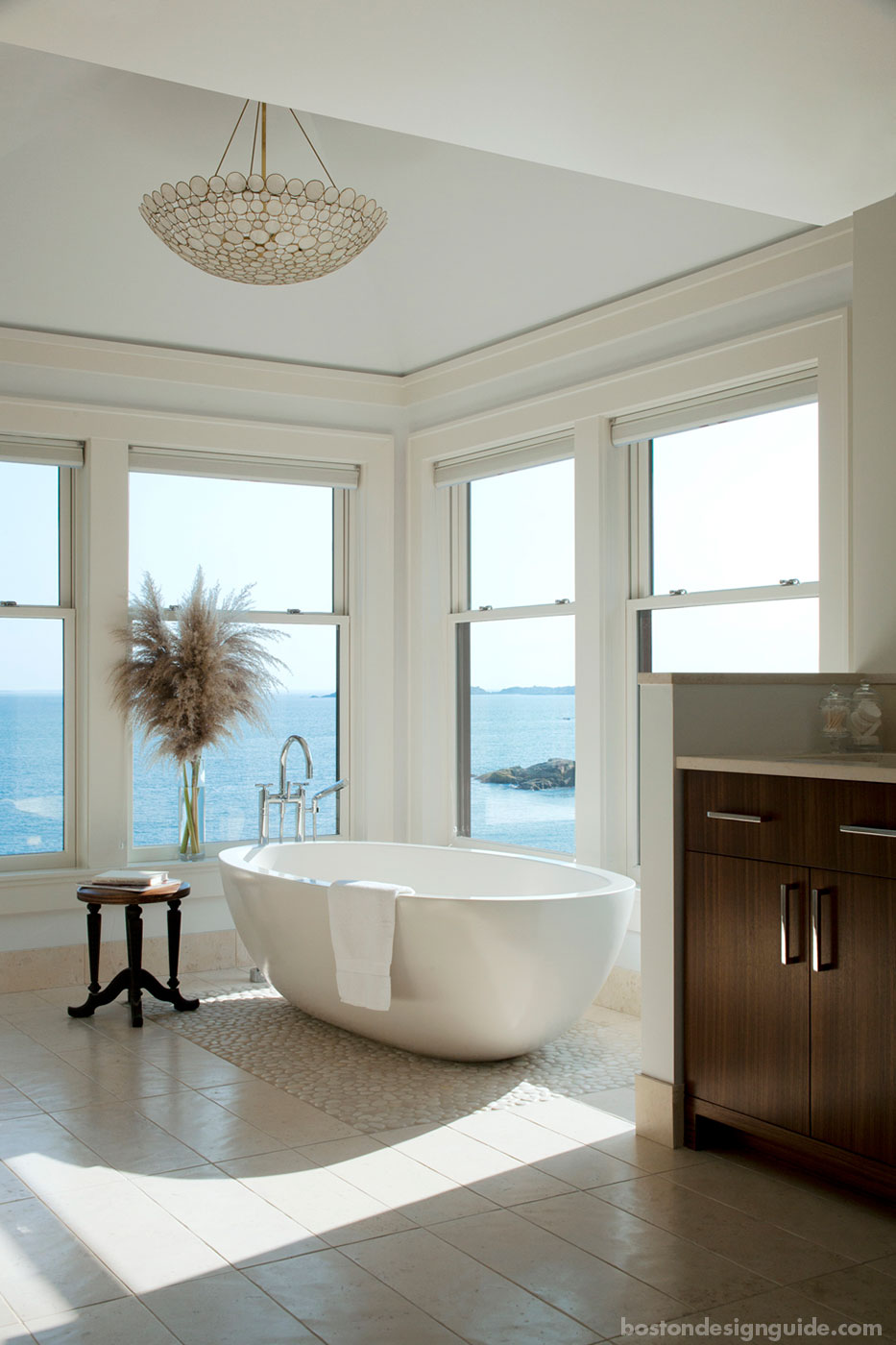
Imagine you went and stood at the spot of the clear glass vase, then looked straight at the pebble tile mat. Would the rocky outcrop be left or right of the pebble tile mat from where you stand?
left

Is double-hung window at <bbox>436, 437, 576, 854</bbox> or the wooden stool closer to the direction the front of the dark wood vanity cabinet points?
the wooden stool

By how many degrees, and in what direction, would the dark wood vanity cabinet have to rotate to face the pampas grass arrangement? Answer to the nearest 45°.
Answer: approximately 90° to its right

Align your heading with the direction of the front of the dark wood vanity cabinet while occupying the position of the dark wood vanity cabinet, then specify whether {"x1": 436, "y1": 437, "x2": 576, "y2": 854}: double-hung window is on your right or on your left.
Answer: on your right

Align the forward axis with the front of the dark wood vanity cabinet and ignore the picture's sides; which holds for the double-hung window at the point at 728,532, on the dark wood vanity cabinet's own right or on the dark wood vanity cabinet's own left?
on the dark wood vanity cabinet's own right

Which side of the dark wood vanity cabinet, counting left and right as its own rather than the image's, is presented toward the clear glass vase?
right

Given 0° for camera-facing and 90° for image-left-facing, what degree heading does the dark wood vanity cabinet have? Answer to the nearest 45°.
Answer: approximately 45°

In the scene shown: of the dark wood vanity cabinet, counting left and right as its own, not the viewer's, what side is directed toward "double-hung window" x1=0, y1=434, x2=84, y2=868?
right
